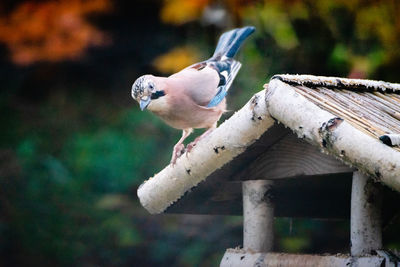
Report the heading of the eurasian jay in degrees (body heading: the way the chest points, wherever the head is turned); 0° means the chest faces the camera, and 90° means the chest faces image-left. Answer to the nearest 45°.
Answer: approximately 45°
